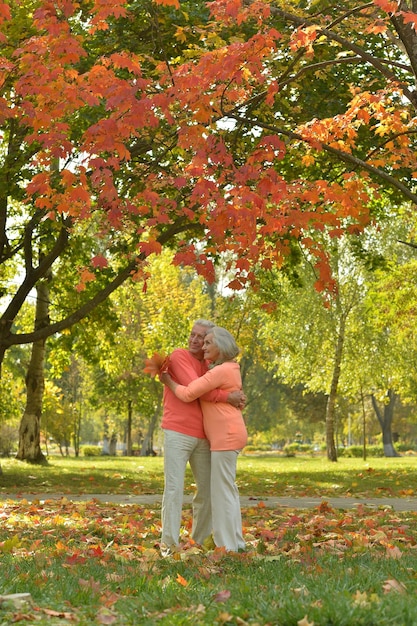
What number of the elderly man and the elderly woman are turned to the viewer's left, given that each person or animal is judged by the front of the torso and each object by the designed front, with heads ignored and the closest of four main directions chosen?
1

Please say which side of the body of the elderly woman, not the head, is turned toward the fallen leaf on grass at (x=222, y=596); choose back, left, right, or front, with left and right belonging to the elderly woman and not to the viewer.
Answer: left

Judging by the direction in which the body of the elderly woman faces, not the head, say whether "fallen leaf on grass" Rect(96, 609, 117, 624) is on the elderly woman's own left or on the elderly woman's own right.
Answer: on the elderly woman's own left

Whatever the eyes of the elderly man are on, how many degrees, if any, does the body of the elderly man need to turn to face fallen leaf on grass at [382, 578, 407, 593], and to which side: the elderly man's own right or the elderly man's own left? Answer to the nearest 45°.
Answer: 0° — they already face it

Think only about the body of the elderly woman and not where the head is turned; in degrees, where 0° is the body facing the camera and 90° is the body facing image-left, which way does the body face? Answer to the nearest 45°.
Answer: approximately 90°
